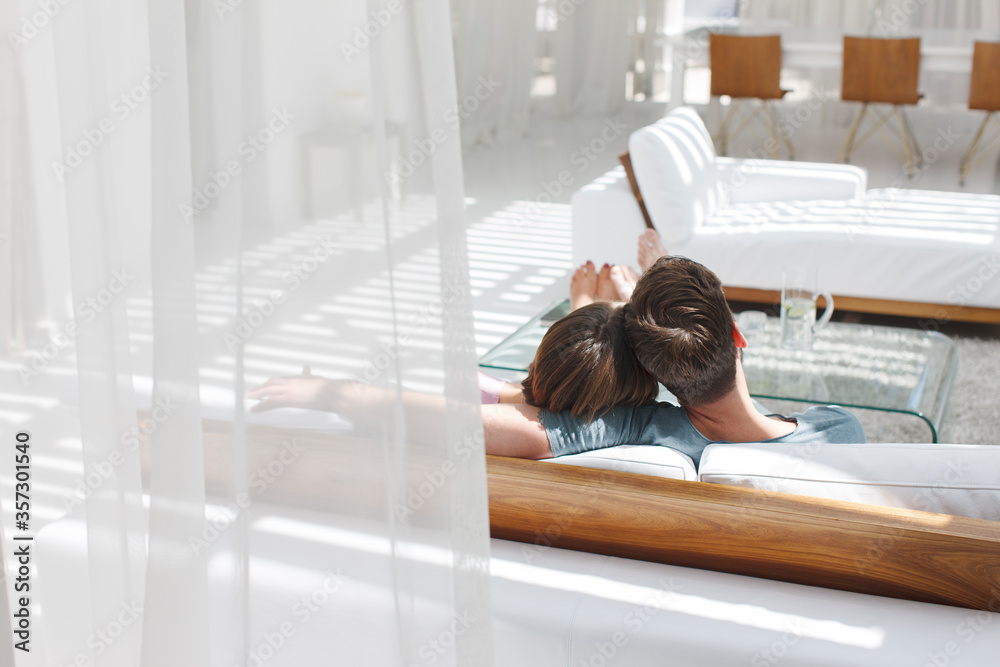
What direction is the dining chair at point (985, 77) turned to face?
away from the camera

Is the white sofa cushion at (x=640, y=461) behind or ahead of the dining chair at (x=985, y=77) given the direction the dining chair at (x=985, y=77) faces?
behind

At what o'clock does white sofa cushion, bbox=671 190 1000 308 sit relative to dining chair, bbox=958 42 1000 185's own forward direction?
The white sofa cushion is roughly at 6 o'clock from the dining chair.

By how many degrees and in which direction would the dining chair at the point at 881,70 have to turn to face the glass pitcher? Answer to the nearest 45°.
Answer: approximately 180°

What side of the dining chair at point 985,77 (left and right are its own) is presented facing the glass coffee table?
back

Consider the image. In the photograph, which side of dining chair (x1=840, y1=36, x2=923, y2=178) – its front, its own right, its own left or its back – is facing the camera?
back

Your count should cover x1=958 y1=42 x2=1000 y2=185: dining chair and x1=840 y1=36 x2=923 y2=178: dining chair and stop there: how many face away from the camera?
2

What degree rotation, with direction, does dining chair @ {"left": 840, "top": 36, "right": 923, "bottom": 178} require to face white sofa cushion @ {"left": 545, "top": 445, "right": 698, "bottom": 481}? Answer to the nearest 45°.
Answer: approximately 180°

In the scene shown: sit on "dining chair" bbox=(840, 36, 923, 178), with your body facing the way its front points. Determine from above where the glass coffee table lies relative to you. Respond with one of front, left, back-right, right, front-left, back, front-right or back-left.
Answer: back

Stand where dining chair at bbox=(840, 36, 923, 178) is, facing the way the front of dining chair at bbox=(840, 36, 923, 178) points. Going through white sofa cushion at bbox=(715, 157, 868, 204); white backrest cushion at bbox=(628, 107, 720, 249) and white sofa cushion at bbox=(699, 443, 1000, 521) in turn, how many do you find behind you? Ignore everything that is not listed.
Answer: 3

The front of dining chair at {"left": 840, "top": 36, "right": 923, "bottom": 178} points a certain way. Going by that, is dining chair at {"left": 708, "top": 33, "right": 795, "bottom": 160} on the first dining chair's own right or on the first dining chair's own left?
on the first dining chair's own left

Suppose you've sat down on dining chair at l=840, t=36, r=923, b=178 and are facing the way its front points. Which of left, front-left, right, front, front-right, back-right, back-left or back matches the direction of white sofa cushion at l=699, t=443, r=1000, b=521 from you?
back
